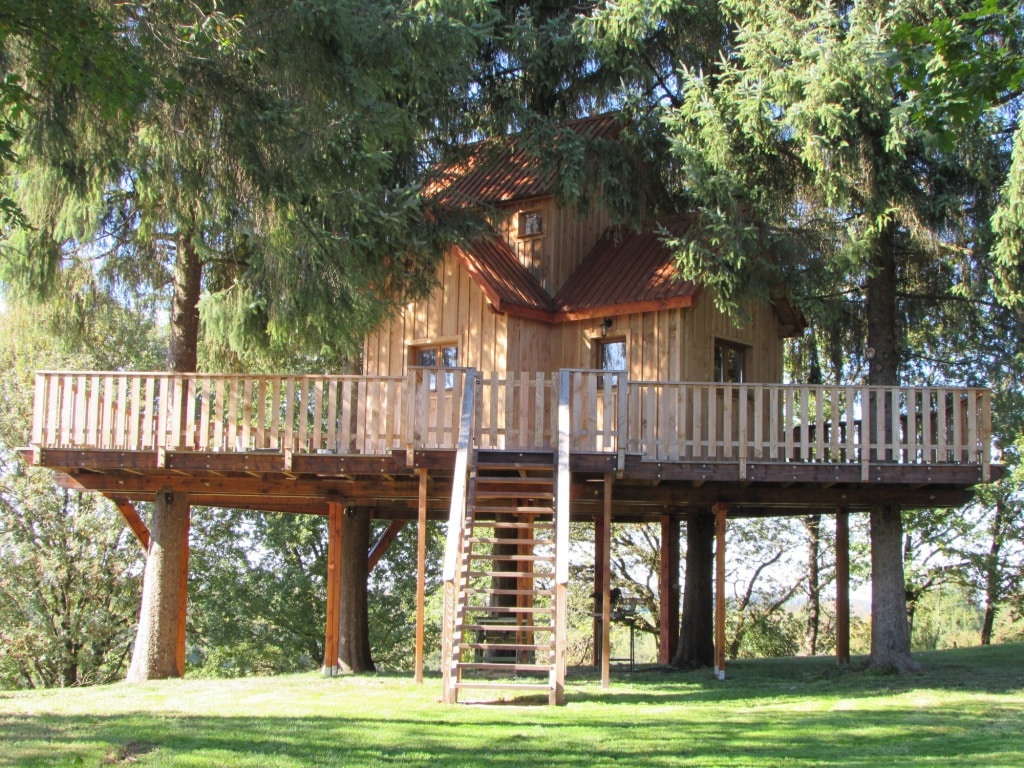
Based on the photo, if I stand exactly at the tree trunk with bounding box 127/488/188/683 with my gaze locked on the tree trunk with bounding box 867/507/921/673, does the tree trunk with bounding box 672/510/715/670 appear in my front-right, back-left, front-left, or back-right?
front-left

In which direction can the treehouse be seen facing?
toward the camera
